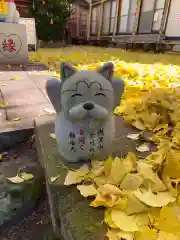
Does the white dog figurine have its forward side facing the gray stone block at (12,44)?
no

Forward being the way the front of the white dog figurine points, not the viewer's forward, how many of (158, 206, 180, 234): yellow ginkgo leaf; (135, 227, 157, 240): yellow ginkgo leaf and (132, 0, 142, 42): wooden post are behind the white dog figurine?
1

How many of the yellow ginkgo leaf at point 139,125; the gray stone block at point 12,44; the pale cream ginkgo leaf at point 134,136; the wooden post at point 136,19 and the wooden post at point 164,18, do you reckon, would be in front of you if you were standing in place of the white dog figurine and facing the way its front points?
0

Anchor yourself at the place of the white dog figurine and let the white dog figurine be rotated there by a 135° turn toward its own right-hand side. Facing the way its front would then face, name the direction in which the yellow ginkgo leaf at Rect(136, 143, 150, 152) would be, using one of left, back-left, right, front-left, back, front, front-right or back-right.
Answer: right

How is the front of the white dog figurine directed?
toward the camera

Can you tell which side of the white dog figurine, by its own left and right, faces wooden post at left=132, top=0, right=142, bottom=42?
back

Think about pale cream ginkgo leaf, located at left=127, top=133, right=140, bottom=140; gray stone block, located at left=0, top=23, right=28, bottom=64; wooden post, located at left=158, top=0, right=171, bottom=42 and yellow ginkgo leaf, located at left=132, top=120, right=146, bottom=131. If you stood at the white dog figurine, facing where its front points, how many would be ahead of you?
0

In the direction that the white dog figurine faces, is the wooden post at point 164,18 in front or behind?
behind

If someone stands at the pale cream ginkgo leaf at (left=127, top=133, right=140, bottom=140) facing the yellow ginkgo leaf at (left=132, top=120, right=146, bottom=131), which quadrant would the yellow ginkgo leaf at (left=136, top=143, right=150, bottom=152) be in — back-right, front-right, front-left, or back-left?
back-right

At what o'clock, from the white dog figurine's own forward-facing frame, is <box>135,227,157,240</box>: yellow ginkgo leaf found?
The yellow ginkgo leaf is roughly at 11 o'clock from the white dog figurine.
